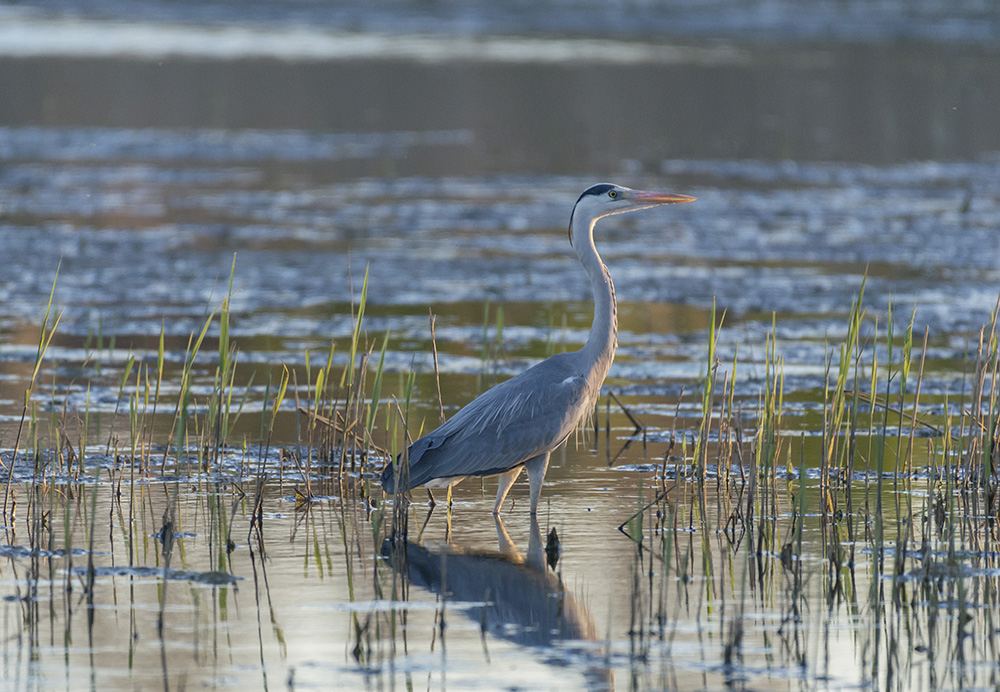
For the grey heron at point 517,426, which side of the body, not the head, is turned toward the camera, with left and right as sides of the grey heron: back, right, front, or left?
right
